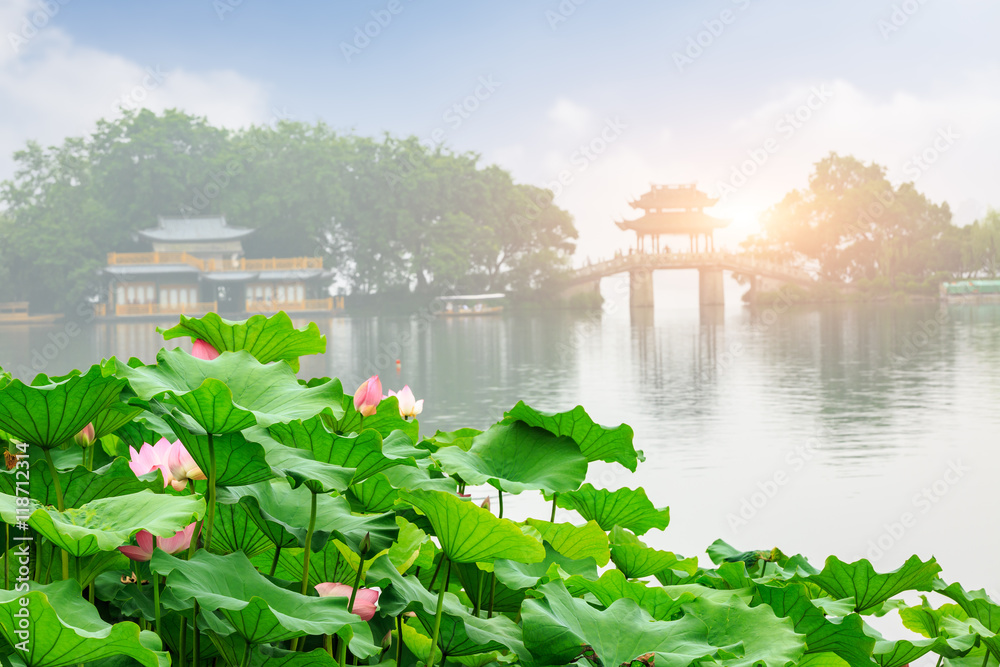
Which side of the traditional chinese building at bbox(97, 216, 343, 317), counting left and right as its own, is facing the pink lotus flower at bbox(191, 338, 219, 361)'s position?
front

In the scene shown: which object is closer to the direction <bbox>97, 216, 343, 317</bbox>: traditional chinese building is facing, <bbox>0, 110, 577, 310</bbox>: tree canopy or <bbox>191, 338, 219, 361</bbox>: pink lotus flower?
the pink lotus flower

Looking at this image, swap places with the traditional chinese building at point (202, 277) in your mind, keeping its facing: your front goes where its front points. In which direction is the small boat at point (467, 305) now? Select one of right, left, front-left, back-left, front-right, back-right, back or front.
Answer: left

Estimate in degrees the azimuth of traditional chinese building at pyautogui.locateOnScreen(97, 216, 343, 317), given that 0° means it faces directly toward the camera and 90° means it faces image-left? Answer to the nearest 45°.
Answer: approximately 0°

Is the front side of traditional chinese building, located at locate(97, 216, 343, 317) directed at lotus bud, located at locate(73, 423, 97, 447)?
yes

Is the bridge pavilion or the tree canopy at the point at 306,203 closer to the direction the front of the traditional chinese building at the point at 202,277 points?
the bridge pavilion

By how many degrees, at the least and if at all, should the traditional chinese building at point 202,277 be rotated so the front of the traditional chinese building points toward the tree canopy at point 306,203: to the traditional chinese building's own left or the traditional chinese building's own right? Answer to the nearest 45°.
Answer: approximately 135° to the traditional chinese building's own left

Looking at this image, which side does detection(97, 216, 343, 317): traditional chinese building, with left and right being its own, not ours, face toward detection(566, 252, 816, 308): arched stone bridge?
left

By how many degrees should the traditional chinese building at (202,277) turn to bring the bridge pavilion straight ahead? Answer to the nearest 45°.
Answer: approximately 90° to its left

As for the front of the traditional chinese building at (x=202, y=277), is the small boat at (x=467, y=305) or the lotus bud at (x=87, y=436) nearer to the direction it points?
the lotus bud
